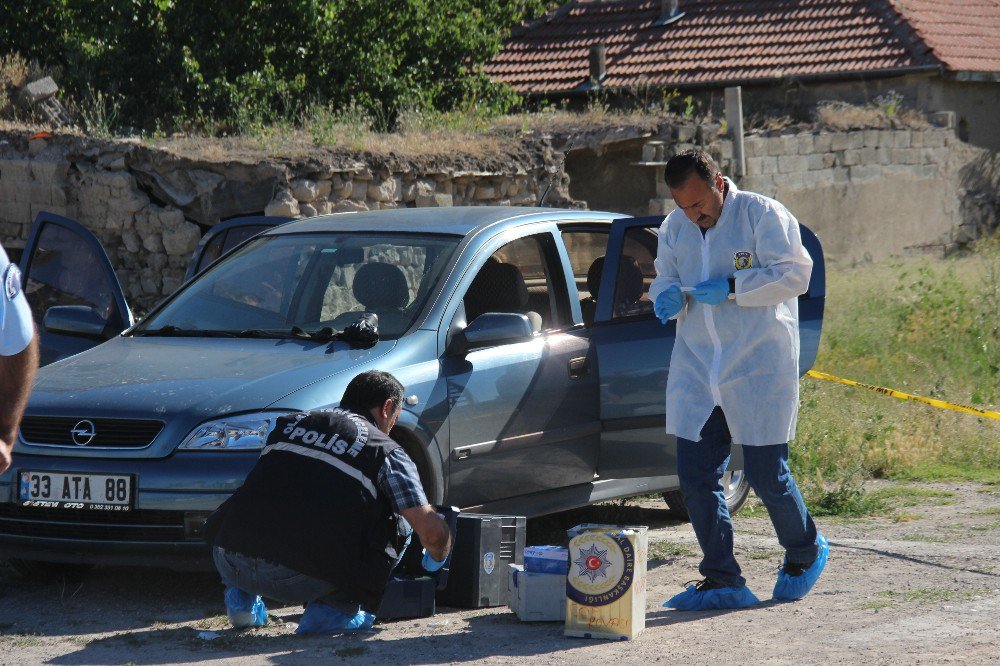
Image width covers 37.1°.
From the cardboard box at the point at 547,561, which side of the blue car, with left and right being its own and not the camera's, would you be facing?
left

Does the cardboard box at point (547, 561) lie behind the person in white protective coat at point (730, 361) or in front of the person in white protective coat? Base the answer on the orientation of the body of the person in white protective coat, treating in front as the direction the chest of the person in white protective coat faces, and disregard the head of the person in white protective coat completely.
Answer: in front

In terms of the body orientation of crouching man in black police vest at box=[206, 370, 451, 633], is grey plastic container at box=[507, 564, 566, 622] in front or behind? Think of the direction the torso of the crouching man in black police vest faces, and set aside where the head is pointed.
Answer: in front

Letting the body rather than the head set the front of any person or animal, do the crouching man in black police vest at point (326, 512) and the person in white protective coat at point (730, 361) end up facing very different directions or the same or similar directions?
very different directions

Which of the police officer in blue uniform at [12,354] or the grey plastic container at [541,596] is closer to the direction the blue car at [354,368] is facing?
the police officer in blue uniform

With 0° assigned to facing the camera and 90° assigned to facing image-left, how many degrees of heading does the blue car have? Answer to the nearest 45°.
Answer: approximately 45°

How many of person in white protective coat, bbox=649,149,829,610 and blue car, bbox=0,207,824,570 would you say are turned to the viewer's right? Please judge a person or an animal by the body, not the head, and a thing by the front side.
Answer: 0

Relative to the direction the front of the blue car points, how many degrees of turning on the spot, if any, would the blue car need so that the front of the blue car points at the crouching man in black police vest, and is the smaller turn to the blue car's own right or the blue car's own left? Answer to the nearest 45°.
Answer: approximately 45° to the blue car's own left

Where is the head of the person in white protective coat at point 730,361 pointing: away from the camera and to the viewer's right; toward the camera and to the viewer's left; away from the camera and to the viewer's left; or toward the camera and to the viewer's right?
toward the camera and to the viewer's left

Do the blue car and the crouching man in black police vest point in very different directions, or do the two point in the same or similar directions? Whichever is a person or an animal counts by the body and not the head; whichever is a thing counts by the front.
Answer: very different directions

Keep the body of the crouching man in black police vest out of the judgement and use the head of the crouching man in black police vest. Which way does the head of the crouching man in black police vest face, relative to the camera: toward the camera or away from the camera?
away from the camera

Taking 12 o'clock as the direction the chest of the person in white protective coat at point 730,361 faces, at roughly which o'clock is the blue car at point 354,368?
The blue car is roughly at 2 o'clock from the person in white protective coat.

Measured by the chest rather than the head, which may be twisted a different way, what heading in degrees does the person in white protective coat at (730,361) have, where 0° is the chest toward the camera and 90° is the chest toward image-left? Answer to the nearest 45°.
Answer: approximately 45°

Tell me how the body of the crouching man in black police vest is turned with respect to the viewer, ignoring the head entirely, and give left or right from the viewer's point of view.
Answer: facing away from the viewer and to the right of the viewer

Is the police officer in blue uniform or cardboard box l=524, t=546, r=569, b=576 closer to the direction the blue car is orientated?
the police officer in blue uniform

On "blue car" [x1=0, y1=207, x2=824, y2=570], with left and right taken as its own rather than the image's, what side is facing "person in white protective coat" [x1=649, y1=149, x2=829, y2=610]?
left
